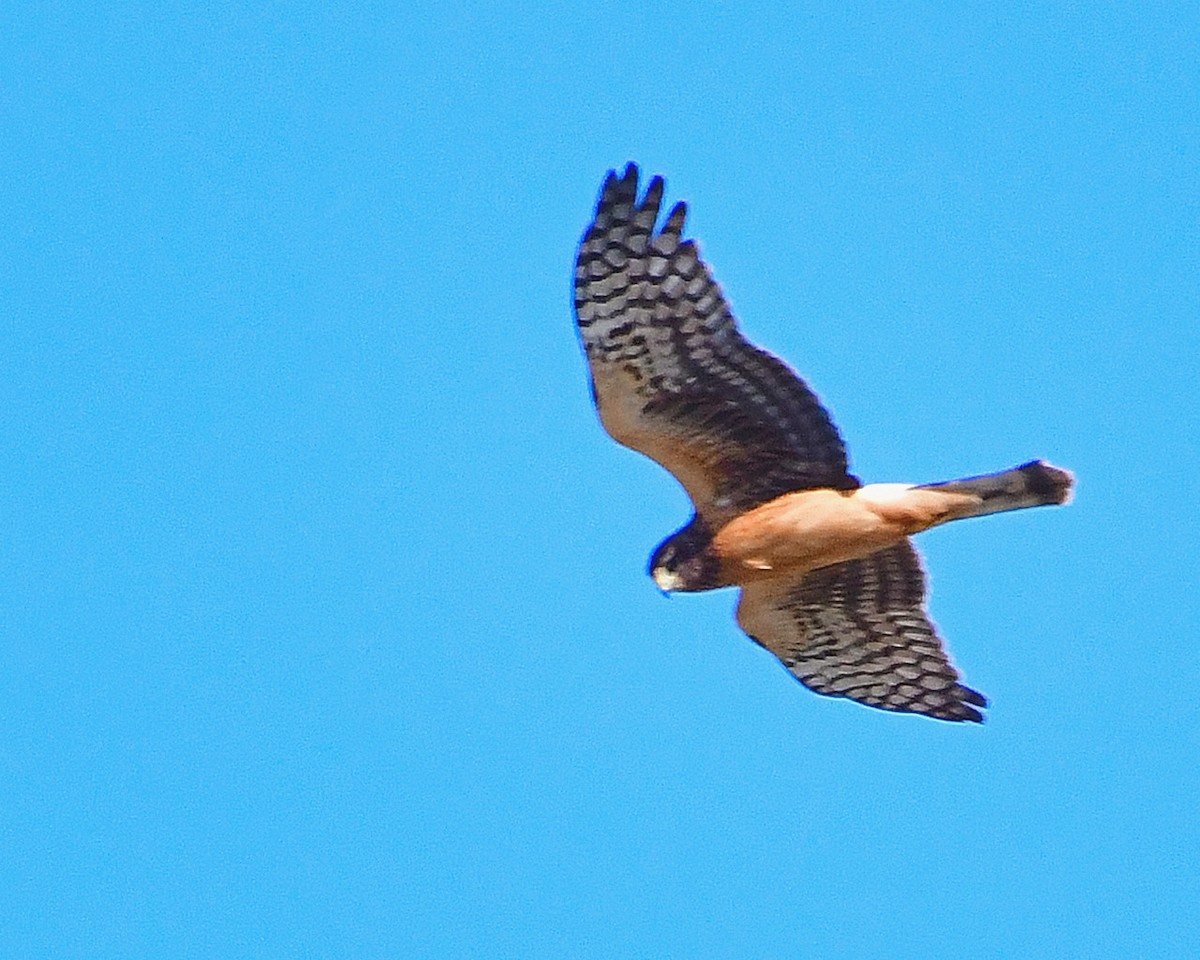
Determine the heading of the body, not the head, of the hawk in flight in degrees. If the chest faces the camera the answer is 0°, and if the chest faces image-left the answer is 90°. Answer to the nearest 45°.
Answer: approximately 90°
